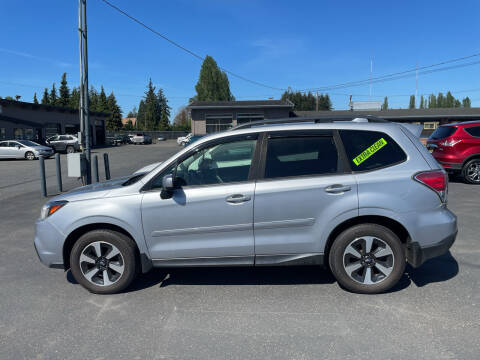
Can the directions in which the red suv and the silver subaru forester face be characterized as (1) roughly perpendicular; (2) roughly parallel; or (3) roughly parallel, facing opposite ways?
roughly parallel, facing opposite ways

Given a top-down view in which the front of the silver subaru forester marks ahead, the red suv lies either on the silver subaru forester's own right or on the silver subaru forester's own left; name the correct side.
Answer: on the silver subaru forester's own right

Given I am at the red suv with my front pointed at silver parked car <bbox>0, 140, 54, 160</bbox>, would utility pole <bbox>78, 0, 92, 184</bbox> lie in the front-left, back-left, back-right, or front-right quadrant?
front-left

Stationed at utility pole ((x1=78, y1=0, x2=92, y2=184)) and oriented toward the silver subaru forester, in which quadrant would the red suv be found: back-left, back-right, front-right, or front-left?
front-left

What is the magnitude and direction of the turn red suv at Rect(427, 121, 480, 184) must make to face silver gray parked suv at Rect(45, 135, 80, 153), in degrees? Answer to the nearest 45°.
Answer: approximately 135° to its left

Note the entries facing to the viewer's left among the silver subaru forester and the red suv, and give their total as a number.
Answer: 1

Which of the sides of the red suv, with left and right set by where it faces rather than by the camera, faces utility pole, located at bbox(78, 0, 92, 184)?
back

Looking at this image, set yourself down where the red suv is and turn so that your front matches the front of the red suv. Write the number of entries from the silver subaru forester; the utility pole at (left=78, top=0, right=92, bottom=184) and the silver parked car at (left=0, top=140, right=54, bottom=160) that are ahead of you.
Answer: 0

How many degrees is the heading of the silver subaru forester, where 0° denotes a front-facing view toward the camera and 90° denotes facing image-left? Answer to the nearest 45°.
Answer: approximately 90°

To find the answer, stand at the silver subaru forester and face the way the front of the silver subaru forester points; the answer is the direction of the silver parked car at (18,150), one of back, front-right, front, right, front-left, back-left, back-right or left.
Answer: front-right

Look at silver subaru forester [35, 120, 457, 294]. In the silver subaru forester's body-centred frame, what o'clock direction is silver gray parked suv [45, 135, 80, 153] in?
The silver gray parked suv is roughly at 2 o'clock from the silver subaru forester.

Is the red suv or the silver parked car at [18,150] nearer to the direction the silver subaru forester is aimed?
the silver parked car

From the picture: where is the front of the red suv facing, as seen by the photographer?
facing away from the viewer and to the right of the viewer

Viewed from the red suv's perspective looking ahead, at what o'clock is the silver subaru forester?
The silver subaru forester is roughly at 5 o'clock from the red suv.

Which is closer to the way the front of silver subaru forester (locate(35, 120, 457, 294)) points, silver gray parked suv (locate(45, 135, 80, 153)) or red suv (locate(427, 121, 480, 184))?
the silver gray parked suv

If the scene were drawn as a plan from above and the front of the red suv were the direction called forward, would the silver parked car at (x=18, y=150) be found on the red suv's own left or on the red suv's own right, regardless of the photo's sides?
on the red suv's own left
